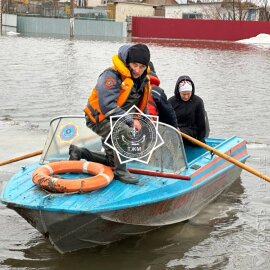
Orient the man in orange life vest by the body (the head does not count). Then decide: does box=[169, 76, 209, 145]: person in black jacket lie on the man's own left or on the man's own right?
on the man's own left

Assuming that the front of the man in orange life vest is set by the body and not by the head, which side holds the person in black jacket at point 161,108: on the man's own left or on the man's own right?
on the man's own left
